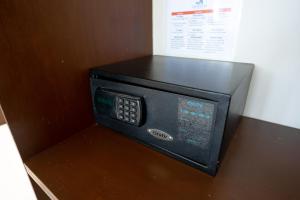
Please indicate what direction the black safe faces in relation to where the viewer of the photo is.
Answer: facing the viewer and to the left of the viewer
